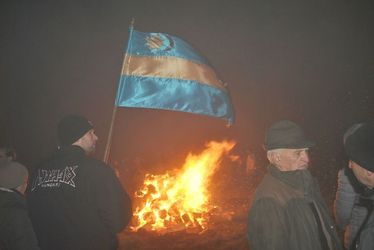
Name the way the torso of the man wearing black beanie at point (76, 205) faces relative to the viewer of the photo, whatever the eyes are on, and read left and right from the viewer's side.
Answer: facing away from the viewer and to the right of the viewer
